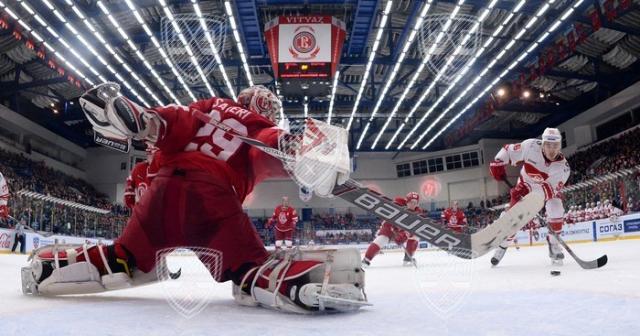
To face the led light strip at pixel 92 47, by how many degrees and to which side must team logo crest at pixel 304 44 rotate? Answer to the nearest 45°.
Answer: approximately 90° to its right

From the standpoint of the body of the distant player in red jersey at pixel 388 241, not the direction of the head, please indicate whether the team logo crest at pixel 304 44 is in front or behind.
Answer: behind

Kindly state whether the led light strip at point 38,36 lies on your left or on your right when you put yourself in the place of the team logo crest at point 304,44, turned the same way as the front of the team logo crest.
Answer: on your right

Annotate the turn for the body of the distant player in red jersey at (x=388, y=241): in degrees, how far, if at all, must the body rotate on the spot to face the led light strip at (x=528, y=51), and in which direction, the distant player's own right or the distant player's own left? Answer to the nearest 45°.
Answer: approximately 90° to the distant player's own left
